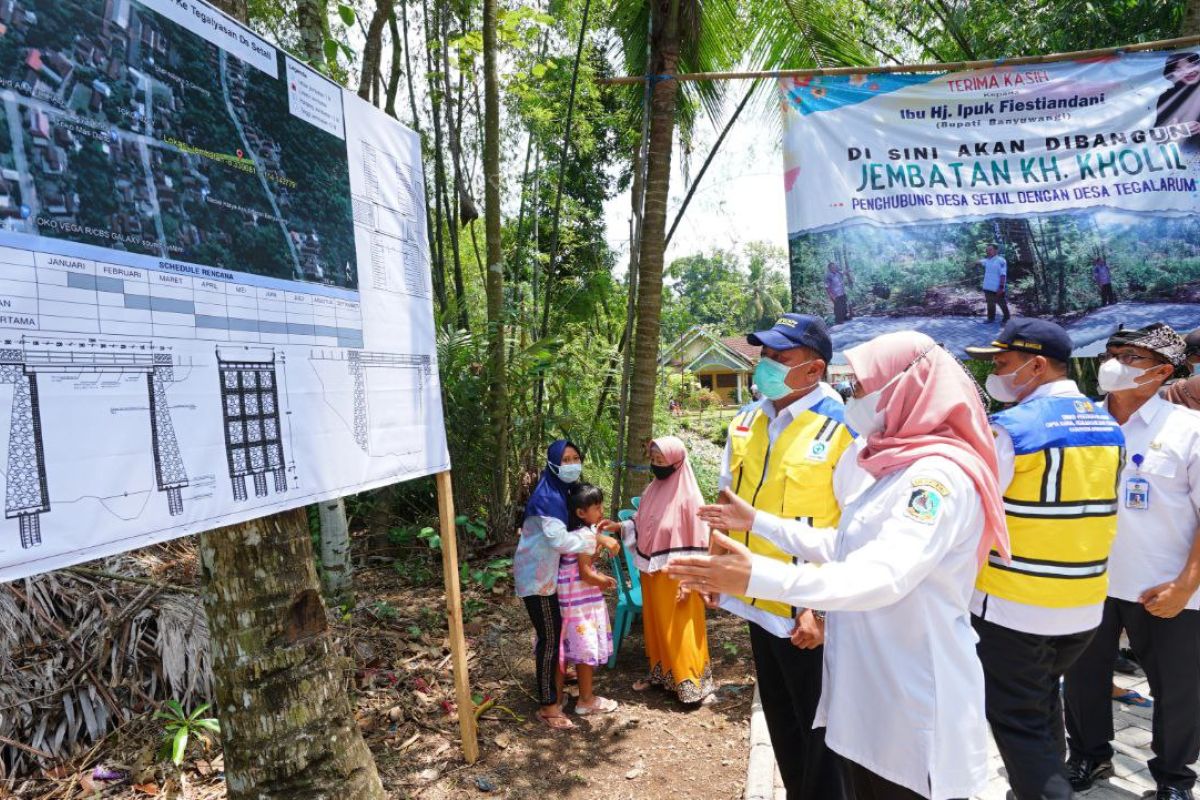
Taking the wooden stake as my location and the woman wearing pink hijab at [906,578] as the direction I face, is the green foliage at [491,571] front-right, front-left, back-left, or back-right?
back-left

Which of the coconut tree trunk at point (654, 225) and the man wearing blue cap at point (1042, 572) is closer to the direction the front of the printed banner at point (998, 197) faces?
the man wearing blue cap

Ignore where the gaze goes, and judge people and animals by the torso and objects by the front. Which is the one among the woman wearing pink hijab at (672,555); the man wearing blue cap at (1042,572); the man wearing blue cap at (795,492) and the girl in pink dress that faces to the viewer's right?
the girl in pink dress

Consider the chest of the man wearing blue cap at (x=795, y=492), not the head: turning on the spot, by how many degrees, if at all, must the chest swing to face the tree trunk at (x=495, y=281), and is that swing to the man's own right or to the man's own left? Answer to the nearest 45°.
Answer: approximately 90° to the man's own right

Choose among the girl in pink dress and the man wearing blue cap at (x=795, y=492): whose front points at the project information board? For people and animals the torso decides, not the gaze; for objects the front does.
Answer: the man wearing blue cap

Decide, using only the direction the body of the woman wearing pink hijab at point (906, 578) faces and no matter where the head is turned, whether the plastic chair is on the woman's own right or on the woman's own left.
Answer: on the woman's own right

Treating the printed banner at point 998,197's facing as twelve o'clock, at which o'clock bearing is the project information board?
The project information board is roughly at 1 o'clock from the printed banner.

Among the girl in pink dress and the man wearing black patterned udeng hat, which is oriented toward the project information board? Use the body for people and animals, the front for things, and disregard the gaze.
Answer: the man wearing black patterned udeng hat

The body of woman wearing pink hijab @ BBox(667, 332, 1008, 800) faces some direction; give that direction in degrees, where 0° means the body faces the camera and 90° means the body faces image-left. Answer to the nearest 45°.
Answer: approximately 90°

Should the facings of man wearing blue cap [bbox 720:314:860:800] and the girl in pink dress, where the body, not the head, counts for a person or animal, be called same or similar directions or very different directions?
very different directions

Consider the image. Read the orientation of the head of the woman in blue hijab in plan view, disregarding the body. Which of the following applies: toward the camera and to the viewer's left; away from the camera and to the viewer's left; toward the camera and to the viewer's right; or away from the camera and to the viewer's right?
toward the camera and to the viewer's right

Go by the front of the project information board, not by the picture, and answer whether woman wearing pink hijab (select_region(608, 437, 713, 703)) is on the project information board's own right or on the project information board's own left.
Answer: on the project information board's own left

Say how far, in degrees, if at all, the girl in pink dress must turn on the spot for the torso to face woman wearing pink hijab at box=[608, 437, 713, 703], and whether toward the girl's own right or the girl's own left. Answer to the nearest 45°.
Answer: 0° — they already face them

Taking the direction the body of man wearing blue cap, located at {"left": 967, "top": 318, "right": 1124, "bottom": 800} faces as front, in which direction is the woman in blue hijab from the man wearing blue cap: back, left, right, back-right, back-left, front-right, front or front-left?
front-left

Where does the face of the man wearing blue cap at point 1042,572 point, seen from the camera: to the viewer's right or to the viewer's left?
to the viewer's left

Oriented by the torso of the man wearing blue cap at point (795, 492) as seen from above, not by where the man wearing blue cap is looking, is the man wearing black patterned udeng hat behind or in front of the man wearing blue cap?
behind

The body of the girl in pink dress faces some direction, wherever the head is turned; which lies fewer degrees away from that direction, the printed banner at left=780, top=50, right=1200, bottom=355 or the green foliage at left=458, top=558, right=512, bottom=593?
the printed banner
